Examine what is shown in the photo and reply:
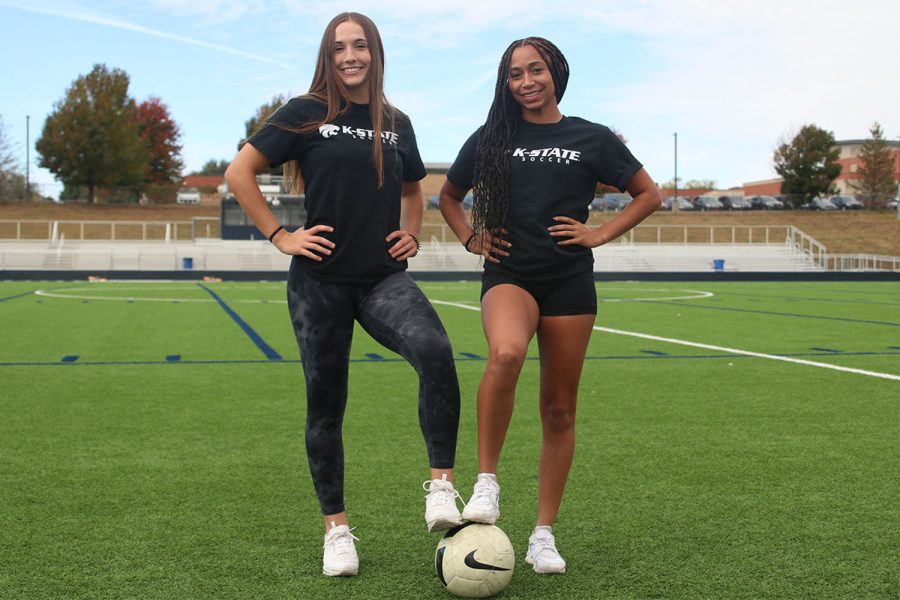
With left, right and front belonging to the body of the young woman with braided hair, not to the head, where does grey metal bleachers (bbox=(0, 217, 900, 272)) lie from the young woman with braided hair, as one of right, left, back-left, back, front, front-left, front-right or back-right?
back

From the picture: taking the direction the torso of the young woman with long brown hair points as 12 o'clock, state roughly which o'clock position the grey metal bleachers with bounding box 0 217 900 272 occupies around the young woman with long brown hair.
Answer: The grey metal bleachers is roughly at 6 o'clock from the young woman with long brown hair.

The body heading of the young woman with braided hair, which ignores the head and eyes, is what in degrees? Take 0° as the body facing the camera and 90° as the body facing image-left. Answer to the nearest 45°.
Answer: approximately 0°

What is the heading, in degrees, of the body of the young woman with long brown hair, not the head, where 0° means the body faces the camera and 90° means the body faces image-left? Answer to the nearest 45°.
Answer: approximately 0°

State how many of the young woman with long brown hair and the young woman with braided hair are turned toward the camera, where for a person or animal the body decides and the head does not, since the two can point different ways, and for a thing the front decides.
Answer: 2
